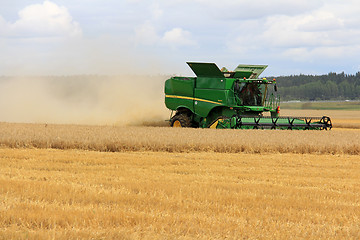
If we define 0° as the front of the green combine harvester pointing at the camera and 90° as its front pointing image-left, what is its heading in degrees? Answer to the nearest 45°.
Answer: approximately 315°
